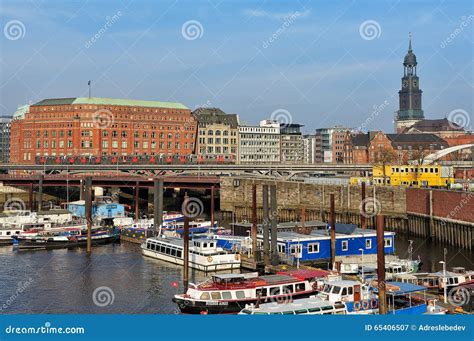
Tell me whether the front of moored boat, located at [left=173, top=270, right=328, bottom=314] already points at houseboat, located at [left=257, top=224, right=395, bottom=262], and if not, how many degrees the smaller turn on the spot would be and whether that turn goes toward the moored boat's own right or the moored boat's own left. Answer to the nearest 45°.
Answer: approximately 180°

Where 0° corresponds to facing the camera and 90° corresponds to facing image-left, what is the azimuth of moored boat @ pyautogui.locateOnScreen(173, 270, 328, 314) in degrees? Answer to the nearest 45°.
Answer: approximately 45°

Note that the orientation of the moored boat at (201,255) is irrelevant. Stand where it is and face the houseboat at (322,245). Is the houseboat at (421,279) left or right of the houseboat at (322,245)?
right
